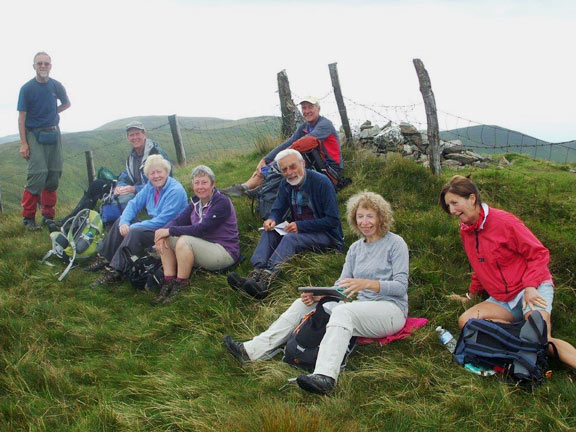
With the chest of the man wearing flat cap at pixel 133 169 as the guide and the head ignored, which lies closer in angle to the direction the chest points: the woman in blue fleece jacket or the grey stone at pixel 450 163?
the woman in blue fleece jacket

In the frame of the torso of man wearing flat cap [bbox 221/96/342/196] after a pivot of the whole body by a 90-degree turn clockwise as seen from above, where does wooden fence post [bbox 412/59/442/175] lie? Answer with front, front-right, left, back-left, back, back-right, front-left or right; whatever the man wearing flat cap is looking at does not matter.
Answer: back-right

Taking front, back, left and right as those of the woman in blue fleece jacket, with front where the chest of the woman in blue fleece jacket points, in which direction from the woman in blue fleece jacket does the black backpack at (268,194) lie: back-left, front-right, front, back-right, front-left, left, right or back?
back-left

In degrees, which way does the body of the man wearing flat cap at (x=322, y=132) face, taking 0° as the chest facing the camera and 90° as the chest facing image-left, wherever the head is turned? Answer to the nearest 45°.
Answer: approximately 45°

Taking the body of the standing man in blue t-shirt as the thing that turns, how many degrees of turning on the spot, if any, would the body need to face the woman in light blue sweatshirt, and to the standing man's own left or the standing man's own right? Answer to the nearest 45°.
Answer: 0° — they already face them

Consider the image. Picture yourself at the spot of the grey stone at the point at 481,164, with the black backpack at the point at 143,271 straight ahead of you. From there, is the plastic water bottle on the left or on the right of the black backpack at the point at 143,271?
left

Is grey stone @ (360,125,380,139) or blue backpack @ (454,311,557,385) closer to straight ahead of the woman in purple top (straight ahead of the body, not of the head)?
the blue backpack

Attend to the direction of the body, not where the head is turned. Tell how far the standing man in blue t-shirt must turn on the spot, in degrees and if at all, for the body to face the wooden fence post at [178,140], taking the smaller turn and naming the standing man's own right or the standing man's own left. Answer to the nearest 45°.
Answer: approximately 135° to the standing man's own left

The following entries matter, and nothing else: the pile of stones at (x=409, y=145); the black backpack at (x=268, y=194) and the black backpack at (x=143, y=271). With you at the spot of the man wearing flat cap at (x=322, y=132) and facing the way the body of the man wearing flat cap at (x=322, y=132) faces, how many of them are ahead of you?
2

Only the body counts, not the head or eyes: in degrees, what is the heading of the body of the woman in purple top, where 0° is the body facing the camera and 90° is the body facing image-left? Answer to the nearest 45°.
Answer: approximately 45°

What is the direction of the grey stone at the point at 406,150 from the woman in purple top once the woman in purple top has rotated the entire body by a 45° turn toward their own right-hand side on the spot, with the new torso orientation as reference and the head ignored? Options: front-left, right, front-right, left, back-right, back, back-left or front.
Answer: back-right
